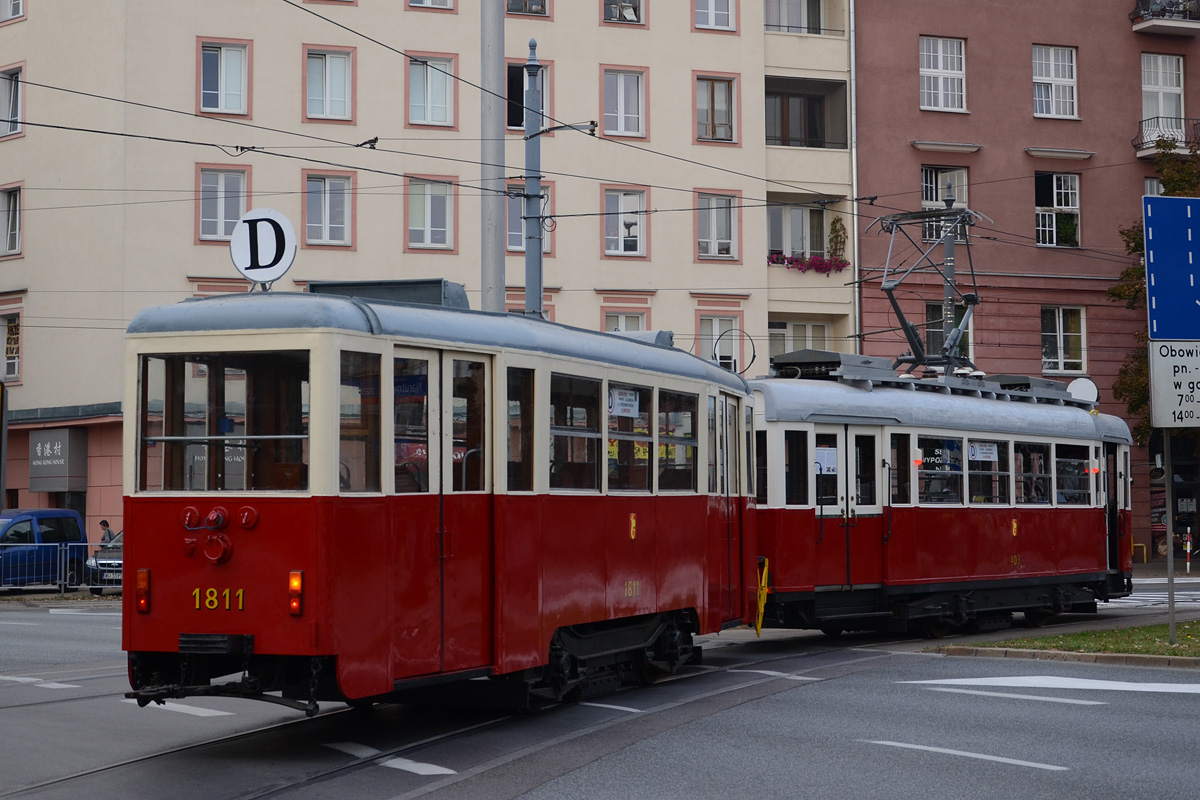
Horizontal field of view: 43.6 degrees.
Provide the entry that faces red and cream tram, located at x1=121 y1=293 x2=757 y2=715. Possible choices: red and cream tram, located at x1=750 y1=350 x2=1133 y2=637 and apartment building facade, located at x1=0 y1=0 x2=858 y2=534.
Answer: the apartment building facade

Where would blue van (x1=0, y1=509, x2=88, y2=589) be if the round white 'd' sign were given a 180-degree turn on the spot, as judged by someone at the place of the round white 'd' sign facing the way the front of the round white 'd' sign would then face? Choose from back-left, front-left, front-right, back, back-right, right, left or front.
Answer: front

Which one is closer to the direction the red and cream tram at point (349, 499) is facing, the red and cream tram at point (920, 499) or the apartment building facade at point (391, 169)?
the red and cream tram

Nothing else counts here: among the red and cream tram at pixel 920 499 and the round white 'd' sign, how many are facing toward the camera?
1

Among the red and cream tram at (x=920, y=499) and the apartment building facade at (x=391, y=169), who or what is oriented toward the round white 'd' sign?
the apartment building facade

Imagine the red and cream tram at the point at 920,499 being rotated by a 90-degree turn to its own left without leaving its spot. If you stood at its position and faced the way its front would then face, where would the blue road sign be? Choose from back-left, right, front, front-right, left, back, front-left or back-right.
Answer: back

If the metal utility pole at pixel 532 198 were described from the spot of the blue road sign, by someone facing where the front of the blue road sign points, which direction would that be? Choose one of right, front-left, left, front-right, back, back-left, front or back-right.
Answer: right

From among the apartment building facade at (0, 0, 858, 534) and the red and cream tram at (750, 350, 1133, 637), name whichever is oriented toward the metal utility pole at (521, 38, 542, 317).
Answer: the apartment building facade

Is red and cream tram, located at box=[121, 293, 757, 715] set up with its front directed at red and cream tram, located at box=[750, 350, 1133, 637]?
yes

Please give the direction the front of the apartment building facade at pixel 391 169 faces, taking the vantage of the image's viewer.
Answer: facing the viewer

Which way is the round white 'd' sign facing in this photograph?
toward the camera

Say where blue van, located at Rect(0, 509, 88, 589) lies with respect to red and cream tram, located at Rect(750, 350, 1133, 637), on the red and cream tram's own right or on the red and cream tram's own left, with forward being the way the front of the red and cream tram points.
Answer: on the red and cream tram's own left

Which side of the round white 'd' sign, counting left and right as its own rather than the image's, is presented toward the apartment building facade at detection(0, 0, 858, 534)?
back

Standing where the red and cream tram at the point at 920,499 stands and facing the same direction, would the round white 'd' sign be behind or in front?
behind

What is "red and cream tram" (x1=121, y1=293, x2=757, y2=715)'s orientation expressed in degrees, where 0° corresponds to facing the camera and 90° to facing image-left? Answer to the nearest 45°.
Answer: approximately 225°
